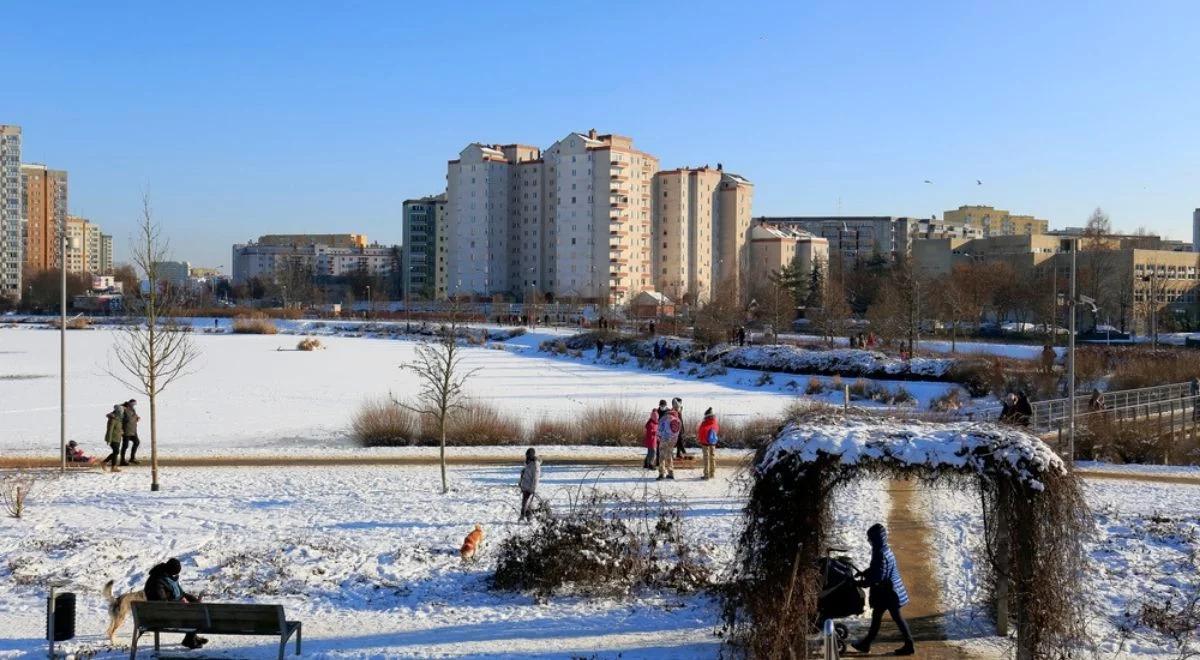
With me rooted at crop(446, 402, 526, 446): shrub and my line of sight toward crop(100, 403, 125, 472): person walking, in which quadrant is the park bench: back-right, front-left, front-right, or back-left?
front-left

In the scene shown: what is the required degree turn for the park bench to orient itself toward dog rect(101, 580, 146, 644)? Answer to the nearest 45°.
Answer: approximately 45° to its left

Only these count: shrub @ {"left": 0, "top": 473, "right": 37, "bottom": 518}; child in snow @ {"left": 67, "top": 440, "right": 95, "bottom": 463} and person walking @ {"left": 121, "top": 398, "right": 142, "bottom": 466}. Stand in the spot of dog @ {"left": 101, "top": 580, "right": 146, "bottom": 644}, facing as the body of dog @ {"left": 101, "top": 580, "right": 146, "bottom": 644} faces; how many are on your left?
3

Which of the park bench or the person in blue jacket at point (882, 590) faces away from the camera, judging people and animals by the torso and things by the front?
the park bench

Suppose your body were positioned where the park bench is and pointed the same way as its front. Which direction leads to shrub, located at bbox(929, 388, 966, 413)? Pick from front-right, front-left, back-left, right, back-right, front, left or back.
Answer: front-right

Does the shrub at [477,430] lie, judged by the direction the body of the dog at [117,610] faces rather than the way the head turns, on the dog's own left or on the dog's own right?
on the dog's own left

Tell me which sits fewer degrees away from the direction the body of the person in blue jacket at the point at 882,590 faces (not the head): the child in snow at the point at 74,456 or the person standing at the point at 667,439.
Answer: the child in snow

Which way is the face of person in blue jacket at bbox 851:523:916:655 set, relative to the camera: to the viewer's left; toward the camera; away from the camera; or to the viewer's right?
to the viewer's left

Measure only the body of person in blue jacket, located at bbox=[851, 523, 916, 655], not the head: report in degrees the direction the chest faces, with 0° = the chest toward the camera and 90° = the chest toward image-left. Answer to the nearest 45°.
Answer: approximately 90°

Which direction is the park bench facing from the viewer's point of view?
away from the camera

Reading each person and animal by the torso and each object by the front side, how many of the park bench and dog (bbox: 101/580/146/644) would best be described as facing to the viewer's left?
0

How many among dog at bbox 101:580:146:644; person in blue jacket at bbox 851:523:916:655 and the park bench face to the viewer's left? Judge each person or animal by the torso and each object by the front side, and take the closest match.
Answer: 1
